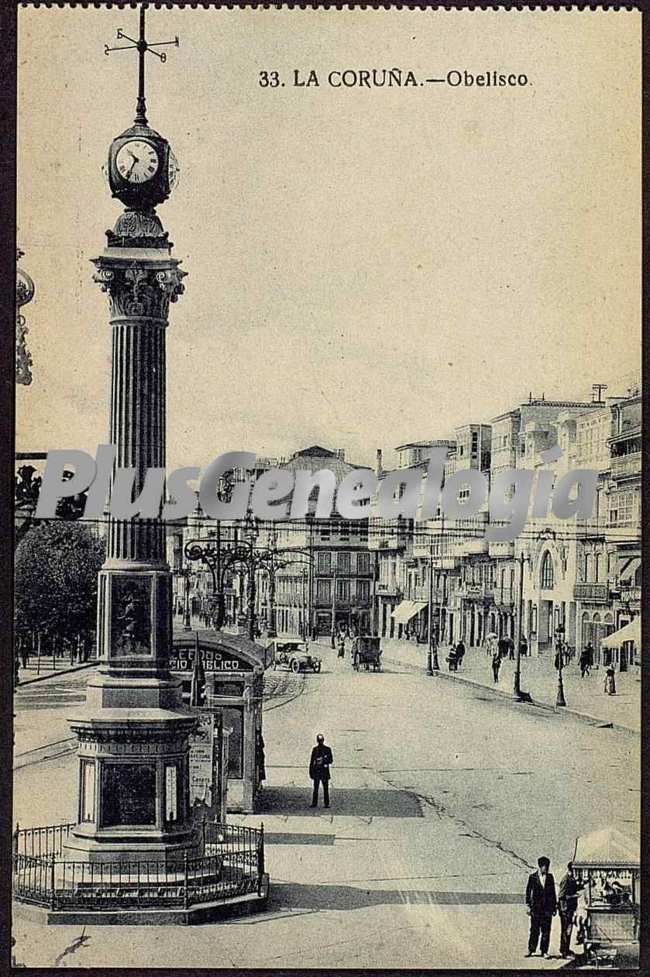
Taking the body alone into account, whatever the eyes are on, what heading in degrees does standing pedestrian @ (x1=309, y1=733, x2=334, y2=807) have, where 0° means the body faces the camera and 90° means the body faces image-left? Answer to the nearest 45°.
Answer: approximately 0°

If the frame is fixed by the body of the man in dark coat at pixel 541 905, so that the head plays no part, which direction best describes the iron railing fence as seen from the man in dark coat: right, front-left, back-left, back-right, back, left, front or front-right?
right

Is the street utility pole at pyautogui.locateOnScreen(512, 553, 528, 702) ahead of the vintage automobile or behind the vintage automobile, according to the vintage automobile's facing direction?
ahead

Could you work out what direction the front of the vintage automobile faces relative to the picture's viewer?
facing the viewer and to the right of the viewer

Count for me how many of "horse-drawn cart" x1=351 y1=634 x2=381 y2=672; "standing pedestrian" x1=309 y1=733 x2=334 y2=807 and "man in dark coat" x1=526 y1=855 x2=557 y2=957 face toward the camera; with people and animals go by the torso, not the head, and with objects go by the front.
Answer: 2

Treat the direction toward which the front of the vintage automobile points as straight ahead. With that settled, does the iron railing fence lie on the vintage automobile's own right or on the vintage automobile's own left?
on the vintage automobile's own right
